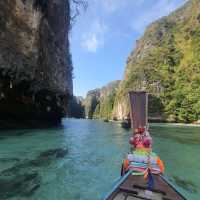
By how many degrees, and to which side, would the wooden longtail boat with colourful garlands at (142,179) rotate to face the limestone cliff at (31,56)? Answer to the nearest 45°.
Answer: approximately 45° to its left

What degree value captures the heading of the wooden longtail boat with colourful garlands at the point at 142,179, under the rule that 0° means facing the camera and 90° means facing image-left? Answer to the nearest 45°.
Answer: approximately 180°
